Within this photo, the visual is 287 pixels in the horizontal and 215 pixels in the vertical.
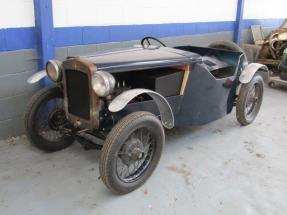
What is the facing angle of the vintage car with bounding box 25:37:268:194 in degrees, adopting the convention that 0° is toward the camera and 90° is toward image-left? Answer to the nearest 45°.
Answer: approximately 45°
